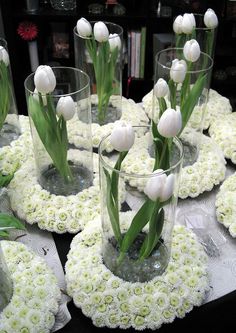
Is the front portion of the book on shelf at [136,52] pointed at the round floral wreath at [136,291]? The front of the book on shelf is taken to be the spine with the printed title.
yes

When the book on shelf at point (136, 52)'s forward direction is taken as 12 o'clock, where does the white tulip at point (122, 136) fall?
The white tulip is roughly at 12 o'clock from the book on shelf.

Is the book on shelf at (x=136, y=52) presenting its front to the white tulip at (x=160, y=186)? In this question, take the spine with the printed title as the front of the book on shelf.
yes

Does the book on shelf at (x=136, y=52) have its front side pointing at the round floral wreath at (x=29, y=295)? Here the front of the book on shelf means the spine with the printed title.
yes
